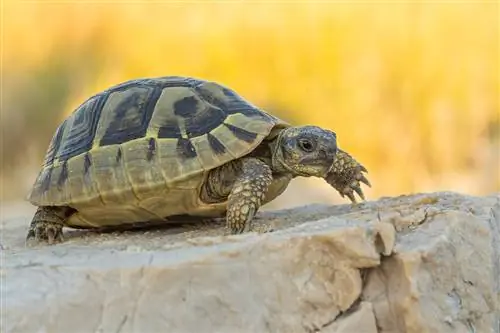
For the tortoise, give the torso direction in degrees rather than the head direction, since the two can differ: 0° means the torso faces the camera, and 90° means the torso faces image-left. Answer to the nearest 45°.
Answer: approximately 270°
